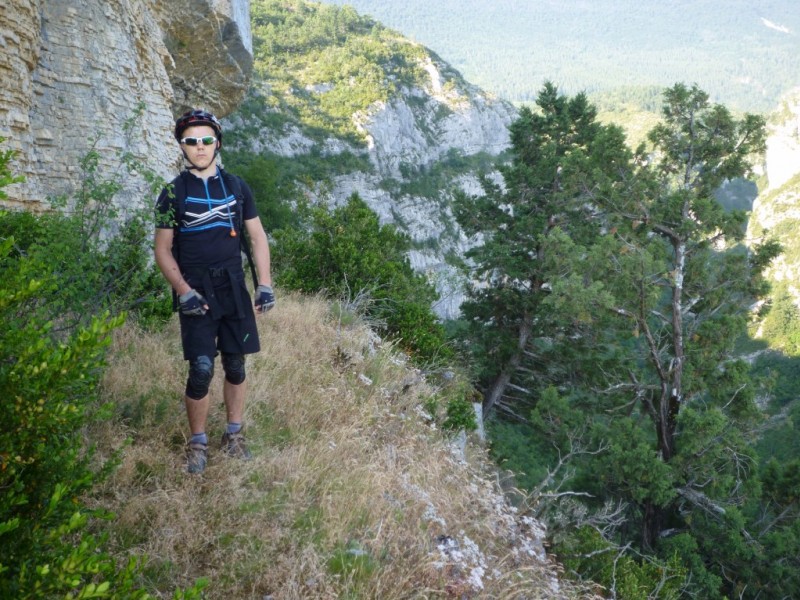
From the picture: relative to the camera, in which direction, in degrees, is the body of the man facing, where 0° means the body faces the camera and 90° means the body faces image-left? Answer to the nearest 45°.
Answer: approximately 0°

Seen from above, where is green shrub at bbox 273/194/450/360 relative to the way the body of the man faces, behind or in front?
behind

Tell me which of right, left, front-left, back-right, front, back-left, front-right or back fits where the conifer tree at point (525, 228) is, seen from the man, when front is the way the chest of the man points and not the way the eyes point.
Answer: back-left
